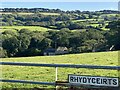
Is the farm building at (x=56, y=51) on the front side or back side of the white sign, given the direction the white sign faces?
on the back side

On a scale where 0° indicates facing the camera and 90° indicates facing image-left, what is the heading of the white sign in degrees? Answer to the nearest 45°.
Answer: approximately 0°
